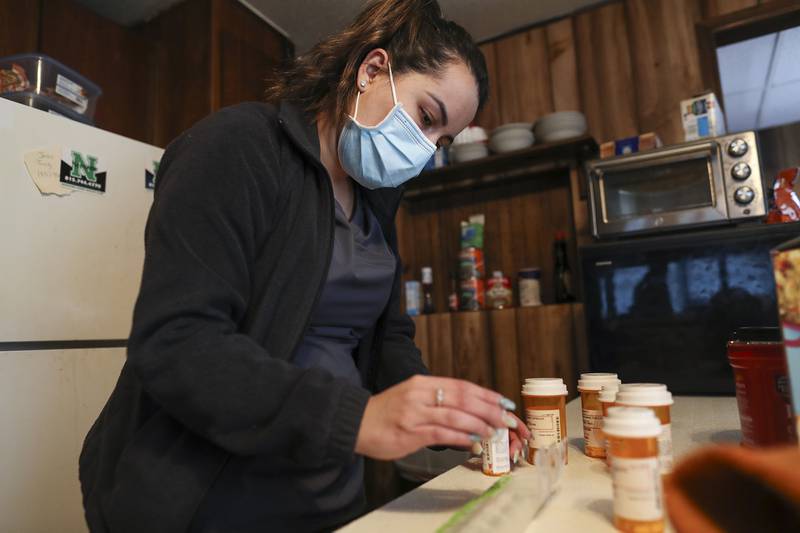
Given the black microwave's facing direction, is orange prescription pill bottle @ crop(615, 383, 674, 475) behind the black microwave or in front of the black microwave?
in front

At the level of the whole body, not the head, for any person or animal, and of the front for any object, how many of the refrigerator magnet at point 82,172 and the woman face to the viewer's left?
0

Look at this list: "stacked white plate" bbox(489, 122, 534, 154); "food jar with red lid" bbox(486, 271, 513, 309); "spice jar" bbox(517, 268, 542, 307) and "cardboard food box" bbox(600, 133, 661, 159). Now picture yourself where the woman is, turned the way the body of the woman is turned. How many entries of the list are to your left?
4

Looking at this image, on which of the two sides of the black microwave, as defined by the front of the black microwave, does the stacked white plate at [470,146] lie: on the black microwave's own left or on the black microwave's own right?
on the black microwave's own right

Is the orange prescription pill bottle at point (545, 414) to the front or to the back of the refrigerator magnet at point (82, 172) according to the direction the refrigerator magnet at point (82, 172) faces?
to the front

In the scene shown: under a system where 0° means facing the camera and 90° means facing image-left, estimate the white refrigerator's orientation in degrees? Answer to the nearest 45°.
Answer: approximately 315°

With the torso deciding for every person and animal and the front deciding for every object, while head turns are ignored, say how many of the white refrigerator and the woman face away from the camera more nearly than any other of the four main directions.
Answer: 0

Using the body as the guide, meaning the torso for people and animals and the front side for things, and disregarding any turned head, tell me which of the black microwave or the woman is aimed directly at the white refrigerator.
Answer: the black microwave

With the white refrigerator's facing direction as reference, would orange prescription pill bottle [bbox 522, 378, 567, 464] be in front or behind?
in front

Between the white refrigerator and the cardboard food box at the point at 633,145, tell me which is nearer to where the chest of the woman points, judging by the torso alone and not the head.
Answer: the cardboard food box
